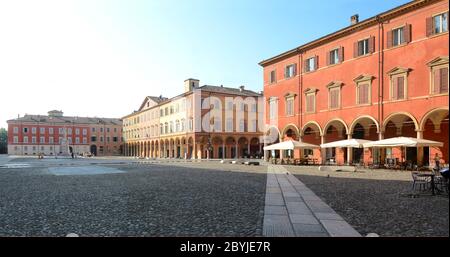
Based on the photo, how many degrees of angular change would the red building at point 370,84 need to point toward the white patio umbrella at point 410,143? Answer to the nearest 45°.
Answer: approximately 45° to its left

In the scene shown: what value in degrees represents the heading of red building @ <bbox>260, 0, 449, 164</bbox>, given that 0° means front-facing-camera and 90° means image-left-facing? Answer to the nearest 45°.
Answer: approximately 45°
